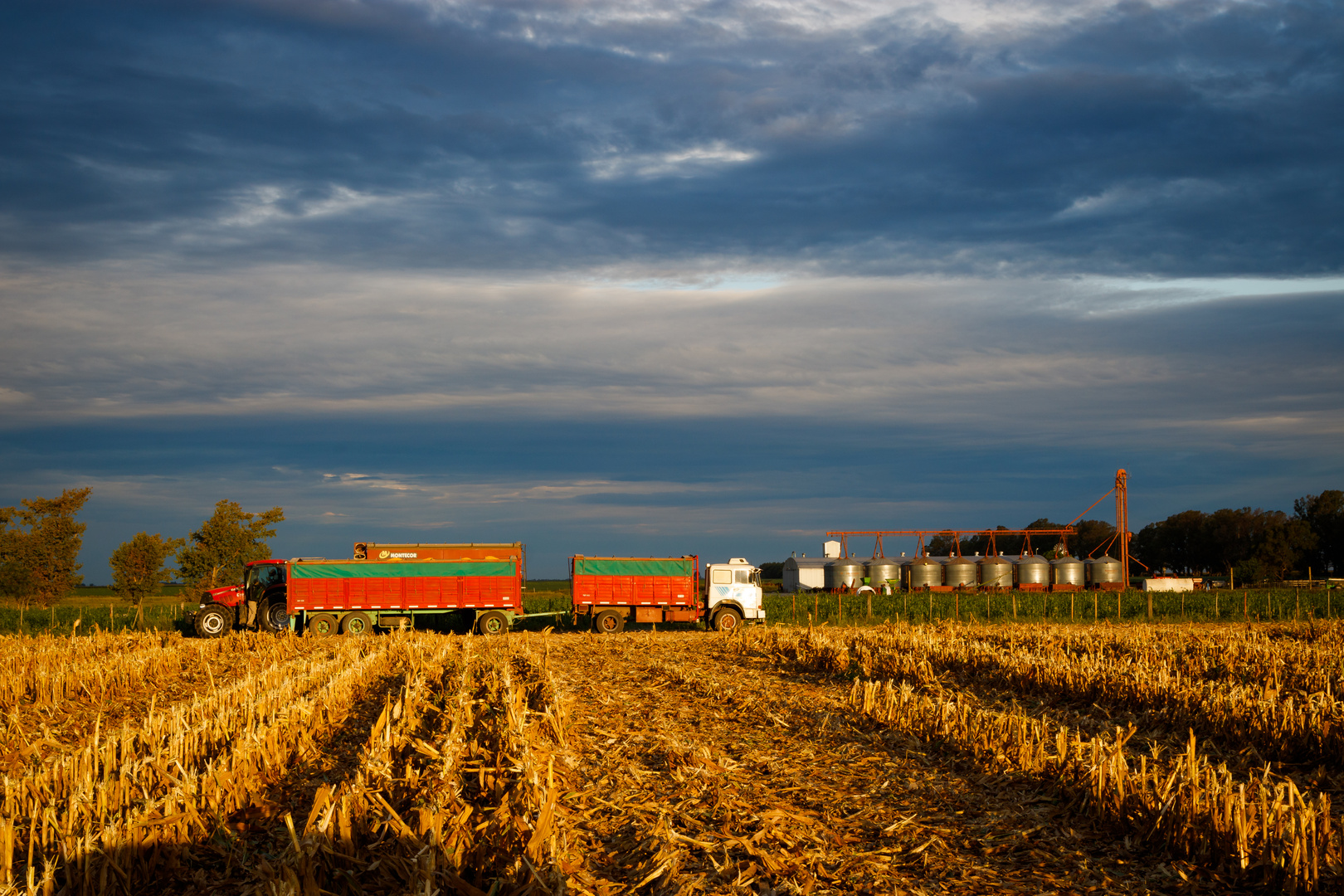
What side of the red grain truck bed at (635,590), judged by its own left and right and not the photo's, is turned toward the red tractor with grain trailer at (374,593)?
back

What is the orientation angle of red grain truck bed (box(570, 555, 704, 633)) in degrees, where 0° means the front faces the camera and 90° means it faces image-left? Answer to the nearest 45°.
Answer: approximately 270°
